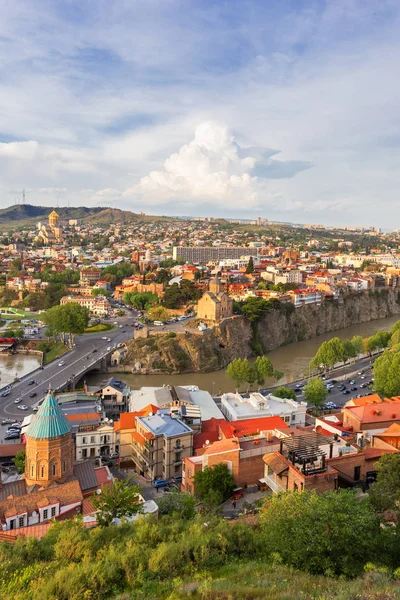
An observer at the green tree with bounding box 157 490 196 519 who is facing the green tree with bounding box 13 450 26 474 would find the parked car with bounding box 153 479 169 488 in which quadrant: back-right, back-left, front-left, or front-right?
front-right

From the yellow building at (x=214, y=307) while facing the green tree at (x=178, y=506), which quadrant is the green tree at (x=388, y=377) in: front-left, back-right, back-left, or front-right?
front-left
